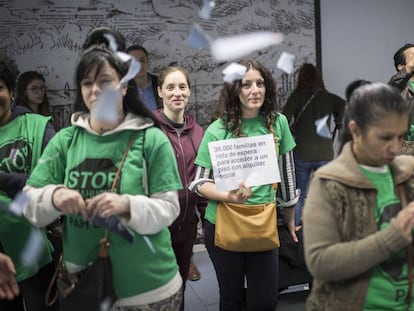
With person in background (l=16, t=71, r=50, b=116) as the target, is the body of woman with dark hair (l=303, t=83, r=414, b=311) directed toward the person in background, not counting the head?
no

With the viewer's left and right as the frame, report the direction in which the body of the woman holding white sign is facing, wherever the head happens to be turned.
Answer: facing the viewer

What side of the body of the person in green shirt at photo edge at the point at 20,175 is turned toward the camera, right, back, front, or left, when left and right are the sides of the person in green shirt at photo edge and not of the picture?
front

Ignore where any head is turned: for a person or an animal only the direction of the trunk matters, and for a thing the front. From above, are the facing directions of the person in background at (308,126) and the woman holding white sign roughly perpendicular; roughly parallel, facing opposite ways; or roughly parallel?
roughly parallel, facing opposite ways

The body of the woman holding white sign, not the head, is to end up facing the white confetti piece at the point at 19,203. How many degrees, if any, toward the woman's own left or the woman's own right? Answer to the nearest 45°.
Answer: approximately 45° to the woman's own right

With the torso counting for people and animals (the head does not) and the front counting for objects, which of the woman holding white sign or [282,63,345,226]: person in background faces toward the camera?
the woman holding white sign

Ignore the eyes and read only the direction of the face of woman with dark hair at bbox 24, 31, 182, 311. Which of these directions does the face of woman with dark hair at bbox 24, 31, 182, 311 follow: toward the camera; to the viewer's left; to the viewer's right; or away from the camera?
toward the camera

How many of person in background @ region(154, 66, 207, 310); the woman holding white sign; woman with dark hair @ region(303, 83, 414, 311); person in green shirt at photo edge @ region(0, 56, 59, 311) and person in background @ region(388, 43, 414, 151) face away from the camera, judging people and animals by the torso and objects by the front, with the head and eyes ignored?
0

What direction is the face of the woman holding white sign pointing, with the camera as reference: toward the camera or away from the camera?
toward the camera

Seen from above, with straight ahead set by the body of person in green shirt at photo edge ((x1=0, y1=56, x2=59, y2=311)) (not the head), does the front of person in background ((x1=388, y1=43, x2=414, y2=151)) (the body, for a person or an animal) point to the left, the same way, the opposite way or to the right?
the same way

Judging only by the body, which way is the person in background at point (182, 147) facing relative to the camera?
toward the camera

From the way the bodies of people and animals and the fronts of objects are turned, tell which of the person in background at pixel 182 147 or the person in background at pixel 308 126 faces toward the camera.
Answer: the person in background at pixel 182 147

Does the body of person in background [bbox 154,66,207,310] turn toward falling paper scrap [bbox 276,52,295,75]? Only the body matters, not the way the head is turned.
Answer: no

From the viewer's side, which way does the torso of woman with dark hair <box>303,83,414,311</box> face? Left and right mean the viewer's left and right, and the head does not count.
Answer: facing the viewer and to the right of the viewer

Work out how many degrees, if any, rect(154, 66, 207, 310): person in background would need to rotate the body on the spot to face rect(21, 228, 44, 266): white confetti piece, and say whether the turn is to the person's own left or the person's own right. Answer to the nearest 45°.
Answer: approximately 45° to the person's own right

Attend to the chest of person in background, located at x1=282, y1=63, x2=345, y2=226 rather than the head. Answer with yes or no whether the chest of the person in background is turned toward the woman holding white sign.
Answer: no

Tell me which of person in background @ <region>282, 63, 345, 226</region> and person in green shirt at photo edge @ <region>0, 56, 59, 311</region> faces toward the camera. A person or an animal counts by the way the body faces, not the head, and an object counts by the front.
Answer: person in green shirt at photo edge @ <region>0, 56, 59, 311</region>

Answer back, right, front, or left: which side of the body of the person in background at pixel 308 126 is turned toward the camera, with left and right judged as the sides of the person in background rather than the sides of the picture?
back

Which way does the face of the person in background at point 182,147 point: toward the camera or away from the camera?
toward the camera
